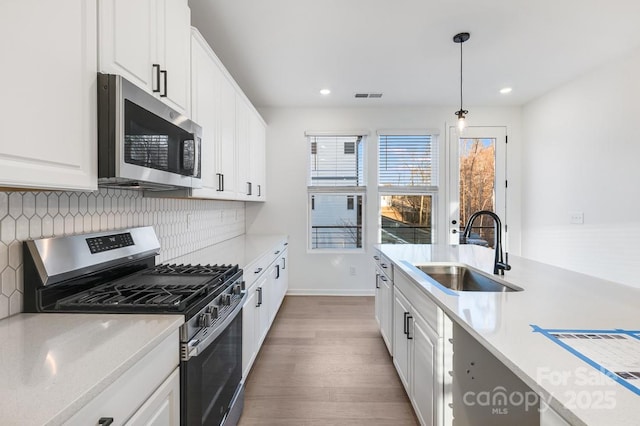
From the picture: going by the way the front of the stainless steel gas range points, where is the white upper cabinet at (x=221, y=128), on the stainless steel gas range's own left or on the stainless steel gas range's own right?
on the stainless steel gas range's own left

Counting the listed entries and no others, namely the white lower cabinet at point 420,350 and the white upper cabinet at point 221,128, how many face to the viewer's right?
1

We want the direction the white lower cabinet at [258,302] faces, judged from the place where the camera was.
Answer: facing to the right of the viewer

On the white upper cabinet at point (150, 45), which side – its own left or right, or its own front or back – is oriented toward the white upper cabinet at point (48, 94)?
right

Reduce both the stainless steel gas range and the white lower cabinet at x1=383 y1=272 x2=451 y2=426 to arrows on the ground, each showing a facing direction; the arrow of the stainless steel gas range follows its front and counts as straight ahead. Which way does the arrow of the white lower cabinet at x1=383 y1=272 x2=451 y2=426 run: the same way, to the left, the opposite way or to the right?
the opposite way

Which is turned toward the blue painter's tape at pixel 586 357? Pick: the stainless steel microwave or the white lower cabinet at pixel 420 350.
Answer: the stainless steel microwave

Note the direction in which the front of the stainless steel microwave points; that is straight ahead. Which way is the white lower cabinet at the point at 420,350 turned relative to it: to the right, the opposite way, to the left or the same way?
the opposite way

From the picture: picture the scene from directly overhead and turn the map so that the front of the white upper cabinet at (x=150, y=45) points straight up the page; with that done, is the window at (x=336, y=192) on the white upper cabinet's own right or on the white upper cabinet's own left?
on the white upper cabinet's own left

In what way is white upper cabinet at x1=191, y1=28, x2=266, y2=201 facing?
to the viewer's right

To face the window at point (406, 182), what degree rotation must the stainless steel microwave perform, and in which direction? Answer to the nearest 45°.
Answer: approximately 90° to its left

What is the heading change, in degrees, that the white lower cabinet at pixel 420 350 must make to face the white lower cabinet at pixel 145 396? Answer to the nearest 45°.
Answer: approximately 45° to its left

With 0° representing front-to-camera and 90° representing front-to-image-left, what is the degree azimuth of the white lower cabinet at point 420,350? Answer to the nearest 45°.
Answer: approximately 90°

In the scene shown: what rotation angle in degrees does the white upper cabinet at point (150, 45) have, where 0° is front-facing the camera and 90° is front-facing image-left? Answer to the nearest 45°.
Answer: approximately 315°

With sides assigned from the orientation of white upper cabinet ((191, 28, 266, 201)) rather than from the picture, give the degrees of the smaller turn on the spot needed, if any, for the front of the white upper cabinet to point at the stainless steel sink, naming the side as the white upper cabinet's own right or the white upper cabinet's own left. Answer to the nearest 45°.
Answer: approximately 45° to the white upper cabinet's own right
